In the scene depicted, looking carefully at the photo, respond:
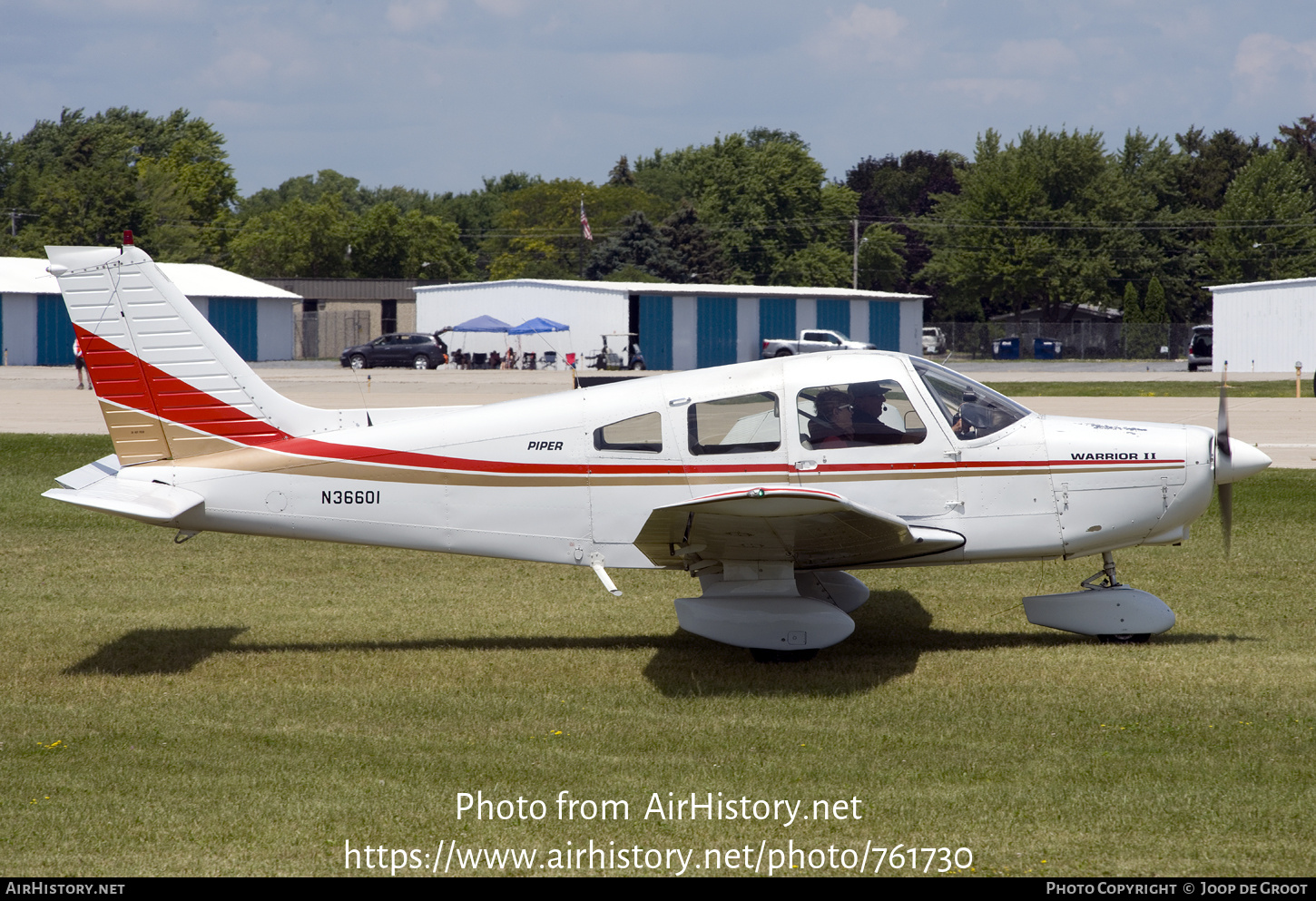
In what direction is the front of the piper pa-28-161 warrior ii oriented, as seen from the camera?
facing to the right of the viewer

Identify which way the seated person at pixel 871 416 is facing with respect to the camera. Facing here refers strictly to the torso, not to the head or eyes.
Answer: to the viewer's right

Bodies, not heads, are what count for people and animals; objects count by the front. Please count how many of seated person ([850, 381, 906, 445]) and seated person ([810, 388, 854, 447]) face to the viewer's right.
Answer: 2

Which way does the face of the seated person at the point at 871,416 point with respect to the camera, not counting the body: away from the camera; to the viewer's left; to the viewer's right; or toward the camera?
to the viewer's right

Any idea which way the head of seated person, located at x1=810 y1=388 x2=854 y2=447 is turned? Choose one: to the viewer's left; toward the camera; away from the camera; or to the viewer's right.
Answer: to the viewer's right

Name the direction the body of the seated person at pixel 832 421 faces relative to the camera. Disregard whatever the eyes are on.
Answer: to the viewer's right
